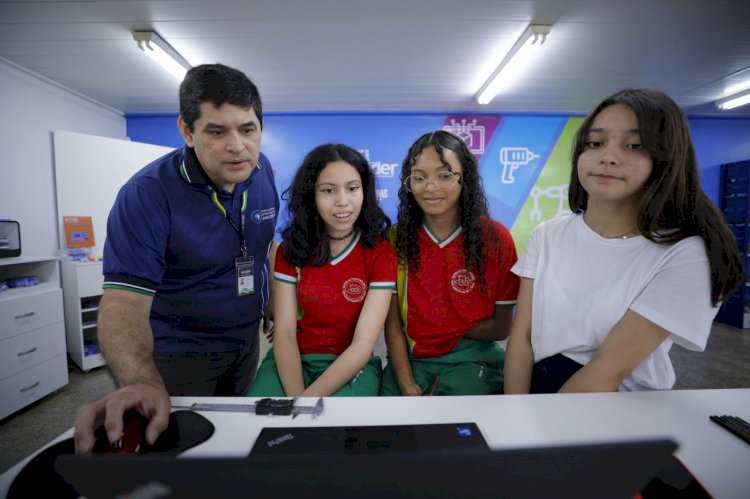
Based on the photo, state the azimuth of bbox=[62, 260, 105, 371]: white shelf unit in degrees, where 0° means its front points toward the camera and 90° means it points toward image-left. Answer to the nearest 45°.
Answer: approximately 315°

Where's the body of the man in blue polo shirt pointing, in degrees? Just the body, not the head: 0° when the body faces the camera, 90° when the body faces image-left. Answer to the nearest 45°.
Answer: approximately 315°

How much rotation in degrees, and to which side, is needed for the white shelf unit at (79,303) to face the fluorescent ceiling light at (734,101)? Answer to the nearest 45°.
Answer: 0° — it already faces it

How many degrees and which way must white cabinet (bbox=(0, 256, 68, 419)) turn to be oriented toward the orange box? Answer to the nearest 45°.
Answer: approximately 135° to its left

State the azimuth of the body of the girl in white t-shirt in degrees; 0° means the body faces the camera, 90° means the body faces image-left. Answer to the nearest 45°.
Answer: approximately 45°
